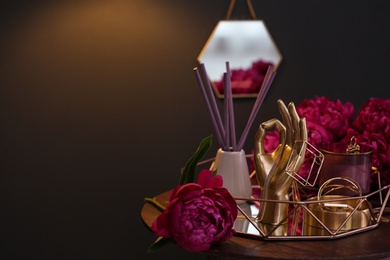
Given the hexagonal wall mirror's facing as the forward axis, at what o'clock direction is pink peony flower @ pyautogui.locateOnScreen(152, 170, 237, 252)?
The pink peony flower is roughly at 12 o'clock from the hexagonal wall mirror.

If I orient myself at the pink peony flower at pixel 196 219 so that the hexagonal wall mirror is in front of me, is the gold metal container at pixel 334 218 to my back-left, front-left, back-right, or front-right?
front-right

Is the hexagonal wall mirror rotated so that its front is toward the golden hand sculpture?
yes

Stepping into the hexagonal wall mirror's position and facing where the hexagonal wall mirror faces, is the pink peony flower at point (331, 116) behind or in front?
in front

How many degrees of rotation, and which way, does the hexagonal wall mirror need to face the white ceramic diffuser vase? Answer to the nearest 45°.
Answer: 0° — it already faces it

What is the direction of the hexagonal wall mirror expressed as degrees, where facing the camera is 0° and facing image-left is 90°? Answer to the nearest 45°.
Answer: approximately 0°

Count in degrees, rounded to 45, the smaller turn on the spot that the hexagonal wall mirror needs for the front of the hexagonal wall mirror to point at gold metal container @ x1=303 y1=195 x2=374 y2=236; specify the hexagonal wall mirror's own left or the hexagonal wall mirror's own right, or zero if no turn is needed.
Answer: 0° — it already faces it
